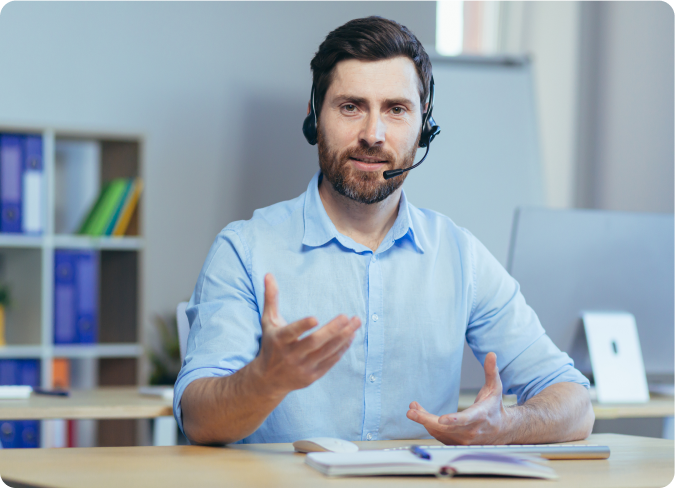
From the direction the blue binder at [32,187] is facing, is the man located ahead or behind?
ahead

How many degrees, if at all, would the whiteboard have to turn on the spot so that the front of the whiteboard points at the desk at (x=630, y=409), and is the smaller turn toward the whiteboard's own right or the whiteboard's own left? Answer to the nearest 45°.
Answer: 0° — it already faces it

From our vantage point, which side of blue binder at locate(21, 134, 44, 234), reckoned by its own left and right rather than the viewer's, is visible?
front

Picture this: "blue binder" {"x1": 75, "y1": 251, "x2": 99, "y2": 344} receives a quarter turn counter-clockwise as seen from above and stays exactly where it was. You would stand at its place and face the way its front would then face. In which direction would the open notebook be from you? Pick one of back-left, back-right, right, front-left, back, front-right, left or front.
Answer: right

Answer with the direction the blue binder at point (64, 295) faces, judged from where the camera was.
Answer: facing the viewer

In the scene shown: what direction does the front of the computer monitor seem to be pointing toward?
away from the camera
